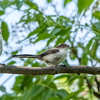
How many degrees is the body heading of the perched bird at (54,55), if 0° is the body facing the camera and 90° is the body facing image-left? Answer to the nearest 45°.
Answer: approximately 270°

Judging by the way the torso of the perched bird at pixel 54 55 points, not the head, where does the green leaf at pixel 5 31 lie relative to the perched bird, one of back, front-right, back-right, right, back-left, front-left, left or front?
back
